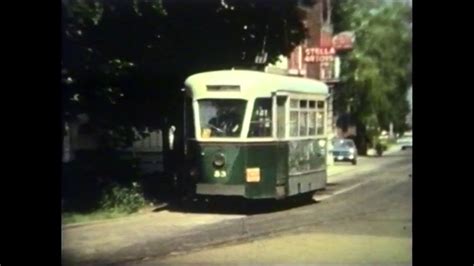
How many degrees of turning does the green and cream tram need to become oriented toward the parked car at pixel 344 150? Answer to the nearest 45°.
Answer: approximately 135° to its left

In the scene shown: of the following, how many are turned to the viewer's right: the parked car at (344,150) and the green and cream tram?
0

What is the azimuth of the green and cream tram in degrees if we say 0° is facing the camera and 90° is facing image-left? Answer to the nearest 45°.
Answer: approximately 45°

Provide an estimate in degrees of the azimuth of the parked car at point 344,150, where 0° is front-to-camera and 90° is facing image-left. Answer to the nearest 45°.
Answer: approximately 0°

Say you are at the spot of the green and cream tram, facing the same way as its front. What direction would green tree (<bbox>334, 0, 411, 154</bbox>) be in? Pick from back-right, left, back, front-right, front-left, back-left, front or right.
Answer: back-left

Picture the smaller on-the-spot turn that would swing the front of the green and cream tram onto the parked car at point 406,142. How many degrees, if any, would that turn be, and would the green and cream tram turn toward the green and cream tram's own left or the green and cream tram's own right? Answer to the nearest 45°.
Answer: approximately 135° to the green and cream tram's own left
